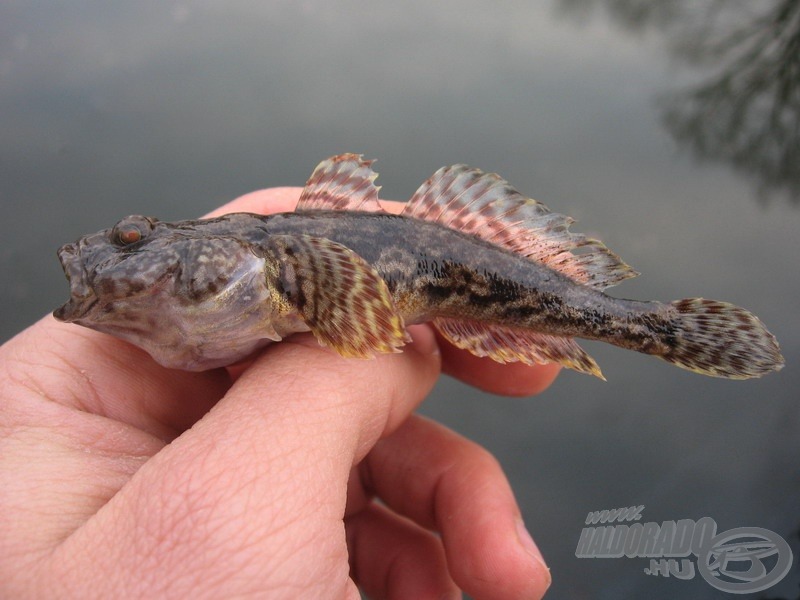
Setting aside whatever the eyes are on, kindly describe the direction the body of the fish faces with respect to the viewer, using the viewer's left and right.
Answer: facing to the left of the viewer
